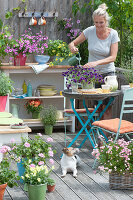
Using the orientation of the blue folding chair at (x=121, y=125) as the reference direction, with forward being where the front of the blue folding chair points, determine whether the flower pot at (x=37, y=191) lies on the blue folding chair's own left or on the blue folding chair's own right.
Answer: on the blue folding chair's own left

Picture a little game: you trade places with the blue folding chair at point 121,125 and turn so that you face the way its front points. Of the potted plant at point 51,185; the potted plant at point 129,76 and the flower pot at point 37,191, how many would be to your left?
2

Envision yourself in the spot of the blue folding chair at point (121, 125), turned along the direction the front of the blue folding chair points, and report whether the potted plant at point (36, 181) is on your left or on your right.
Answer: on your left

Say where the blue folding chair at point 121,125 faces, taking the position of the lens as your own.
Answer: facing away from the viewer and to the left of the viewer
